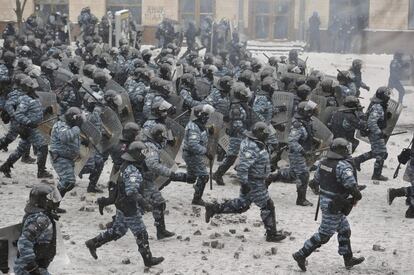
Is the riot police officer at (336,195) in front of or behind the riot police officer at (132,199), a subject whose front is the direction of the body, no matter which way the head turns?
in front

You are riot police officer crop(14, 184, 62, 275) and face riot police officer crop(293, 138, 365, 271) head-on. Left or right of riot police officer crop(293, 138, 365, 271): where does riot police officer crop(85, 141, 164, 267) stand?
left

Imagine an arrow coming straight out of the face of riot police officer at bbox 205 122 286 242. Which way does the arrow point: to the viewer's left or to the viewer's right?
to the viewer's right

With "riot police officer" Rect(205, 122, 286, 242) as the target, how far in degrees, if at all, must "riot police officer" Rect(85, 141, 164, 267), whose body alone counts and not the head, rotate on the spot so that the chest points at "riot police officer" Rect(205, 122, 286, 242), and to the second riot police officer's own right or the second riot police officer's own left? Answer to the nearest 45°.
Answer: approximately 45° to the second riot police officer's own left

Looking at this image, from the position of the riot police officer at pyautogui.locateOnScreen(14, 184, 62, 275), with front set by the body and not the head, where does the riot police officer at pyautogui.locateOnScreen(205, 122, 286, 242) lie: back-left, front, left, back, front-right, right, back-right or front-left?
front-left

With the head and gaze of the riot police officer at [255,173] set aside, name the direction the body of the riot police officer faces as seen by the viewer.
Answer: to the viewer's right

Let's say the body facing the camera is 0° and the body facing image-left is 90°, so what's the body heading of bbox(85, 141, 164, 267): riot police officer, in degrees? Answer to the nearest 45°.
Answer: approximately 270°

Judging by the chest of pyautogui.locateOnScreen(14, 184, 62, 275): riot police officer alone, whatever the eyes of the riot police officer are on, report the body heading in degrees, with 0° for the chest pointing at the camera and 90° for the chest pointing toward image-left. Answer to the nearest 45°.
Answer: approximately 270°

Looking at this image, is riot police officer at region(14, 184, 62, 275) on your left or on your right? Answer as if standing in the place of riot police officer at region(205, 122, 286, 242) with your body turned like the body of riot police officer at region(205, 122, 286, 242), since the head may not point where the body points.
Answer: on your right
